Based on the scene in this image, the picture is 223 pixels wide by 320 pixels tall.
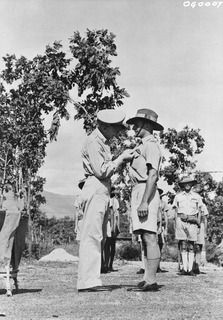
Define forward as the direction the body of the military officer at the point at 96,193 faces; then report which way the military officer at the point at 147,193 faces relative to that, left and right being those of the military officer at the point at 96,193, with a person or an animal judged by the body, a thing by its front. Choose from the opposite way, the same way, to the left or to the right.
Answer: the opposite way

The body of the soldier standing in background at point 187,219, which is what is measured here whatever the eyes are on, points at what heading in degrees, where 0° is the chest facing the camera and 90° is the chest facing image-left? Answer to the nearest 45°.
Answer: approximately 0°

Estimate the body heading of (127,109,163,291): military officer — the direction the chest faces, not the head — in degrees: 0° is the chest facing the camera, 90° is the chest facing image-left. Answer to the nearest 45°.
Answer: approximately 90°

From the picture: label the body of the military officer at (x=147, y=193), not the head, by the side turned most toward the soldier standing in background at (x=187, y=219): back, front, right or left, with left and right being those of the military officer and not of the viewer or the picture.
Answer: right

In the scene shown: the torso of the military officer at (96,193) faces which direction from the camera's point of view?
to the viewer's right

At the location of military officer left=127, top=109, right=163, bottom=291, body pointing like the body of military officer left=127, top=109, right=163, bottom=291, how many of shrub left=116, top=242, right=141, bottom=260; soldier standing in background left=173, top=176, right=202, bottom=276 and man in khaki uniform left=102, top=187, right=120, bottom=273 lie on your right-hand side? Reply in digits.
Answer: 3

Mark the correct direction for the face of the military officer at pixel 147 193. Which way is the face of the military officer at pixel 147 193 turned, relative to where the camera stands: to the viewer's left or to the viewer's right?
to the viewer's left
